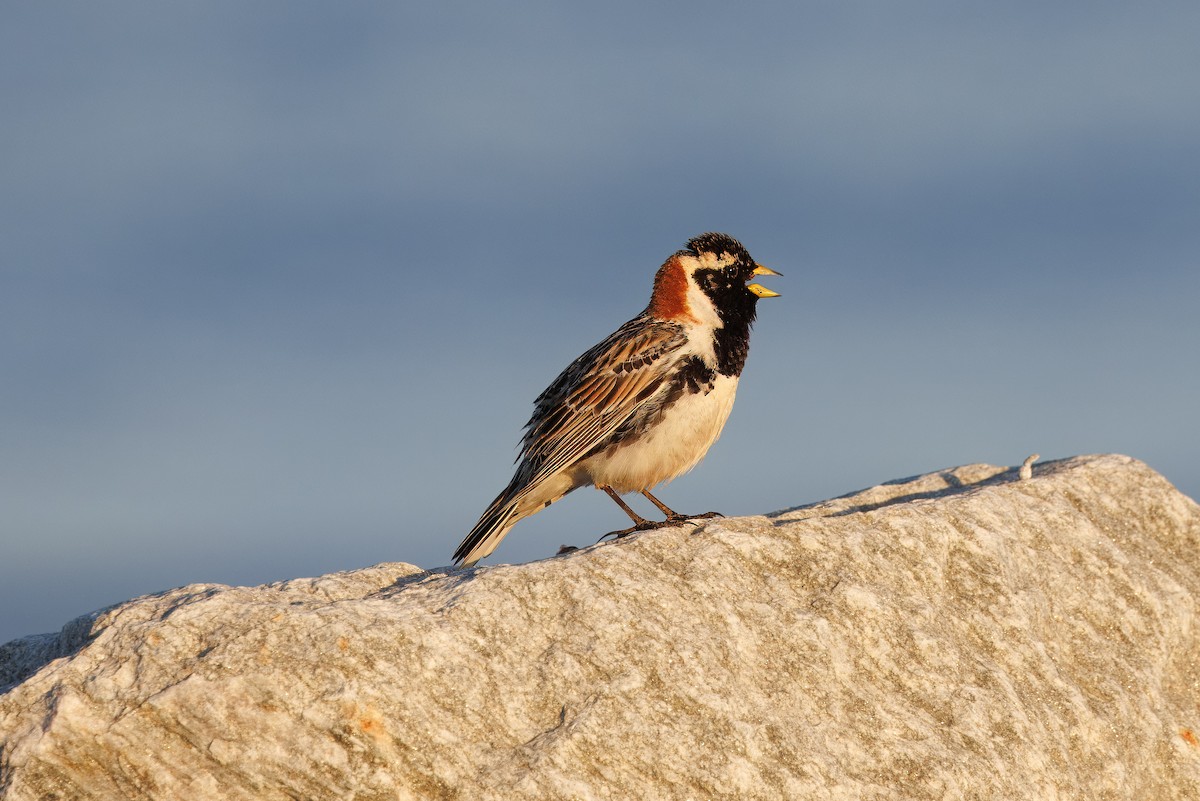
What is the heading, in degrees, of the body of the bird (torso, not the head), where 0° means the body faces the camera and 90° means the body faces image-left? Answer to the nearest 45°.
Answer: approximately 270°
